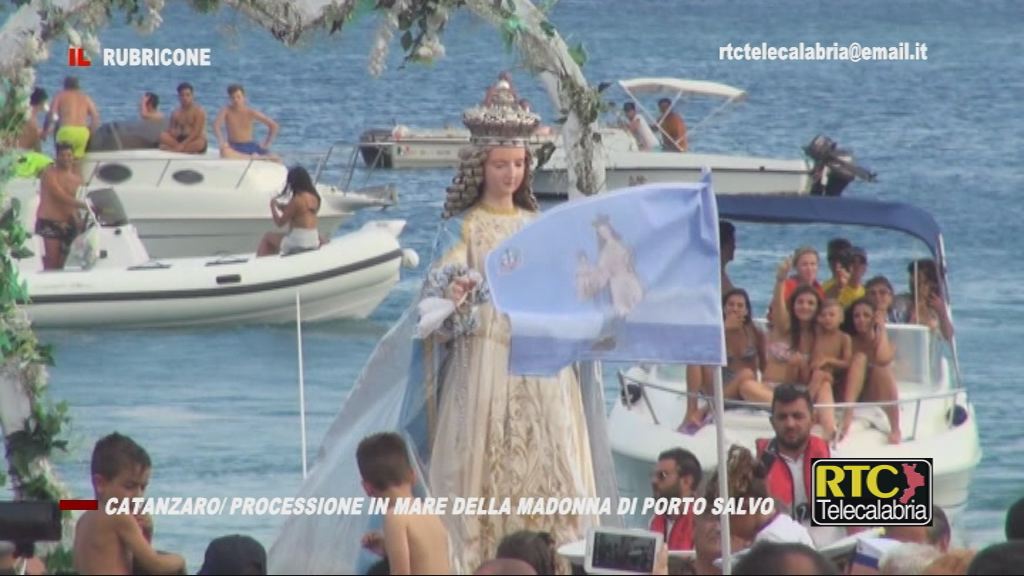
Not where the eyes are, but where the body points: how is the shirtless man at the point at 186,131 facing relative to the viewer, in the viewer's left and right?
facing the viewer

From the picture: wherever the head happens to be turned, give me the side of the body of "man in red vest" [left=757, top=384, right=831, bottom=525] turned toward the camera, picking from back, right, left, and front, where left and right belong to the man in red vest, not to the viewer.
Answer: front

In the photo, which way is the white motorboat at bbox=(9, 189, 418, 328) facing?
to the viewer's right

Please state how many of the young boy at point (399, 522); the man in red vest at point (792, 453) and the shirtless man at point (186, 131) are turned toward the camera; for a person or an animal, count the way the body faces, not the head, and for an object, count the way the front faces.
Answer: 2

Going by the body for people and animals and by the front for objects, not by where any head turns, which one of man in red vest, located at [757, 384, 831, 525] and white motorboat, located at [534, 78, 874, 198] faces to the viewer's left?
the white motorboat

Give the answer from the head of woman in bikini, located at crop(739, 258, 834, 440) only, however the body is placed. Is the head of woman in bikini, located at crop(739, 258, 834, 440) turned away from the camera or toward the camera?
toward the camera

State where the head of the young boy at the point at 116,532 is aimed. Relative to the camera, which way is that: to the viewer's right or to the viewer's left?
to the viewer's right

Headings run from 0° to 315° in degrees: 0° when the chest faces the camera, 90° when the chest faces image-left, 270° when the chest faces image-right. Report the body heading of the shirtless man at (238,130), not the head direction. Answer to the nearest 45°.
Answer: approximately 0°

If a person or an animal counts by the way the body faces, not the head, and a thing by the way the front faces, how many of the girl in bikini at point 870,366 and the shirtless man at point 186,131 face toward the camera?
2

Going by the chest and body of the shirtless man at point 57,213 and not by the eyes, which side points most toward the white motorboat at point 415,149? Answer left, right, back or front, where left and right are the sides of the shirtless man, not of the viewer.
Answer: left

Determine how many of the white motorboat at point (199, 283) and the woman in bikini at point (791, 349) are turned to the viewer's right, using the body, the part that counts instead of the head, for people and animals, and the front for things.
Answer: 1

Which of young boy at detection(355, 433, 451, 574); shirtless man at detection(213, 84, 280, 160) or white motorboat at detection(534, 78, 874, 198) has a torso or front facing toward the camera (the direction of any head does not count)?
the shirtless man

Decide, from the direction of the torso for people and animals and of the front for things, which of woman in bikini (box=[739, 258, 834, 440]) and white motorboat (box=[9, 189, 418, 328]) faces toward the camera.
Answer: the woman in bikini
